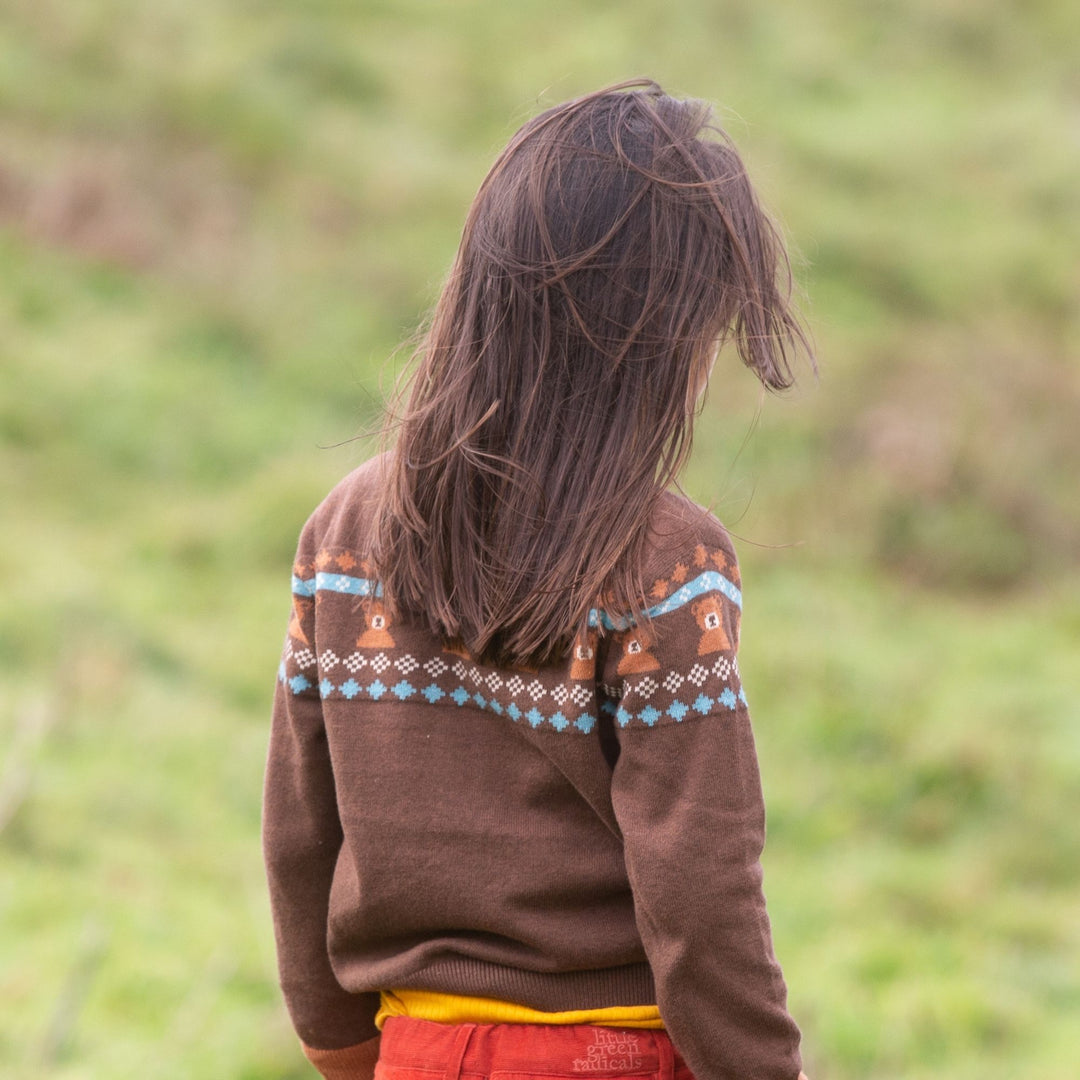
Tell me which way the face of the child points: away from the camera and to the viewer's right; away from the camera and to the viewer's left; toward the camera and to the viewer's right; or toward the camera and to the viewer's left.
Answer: away from the camera and to the viewer's right

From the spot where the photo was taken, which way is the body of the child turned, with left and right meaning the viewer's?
facing away from the viewer and to the right of the viewer
